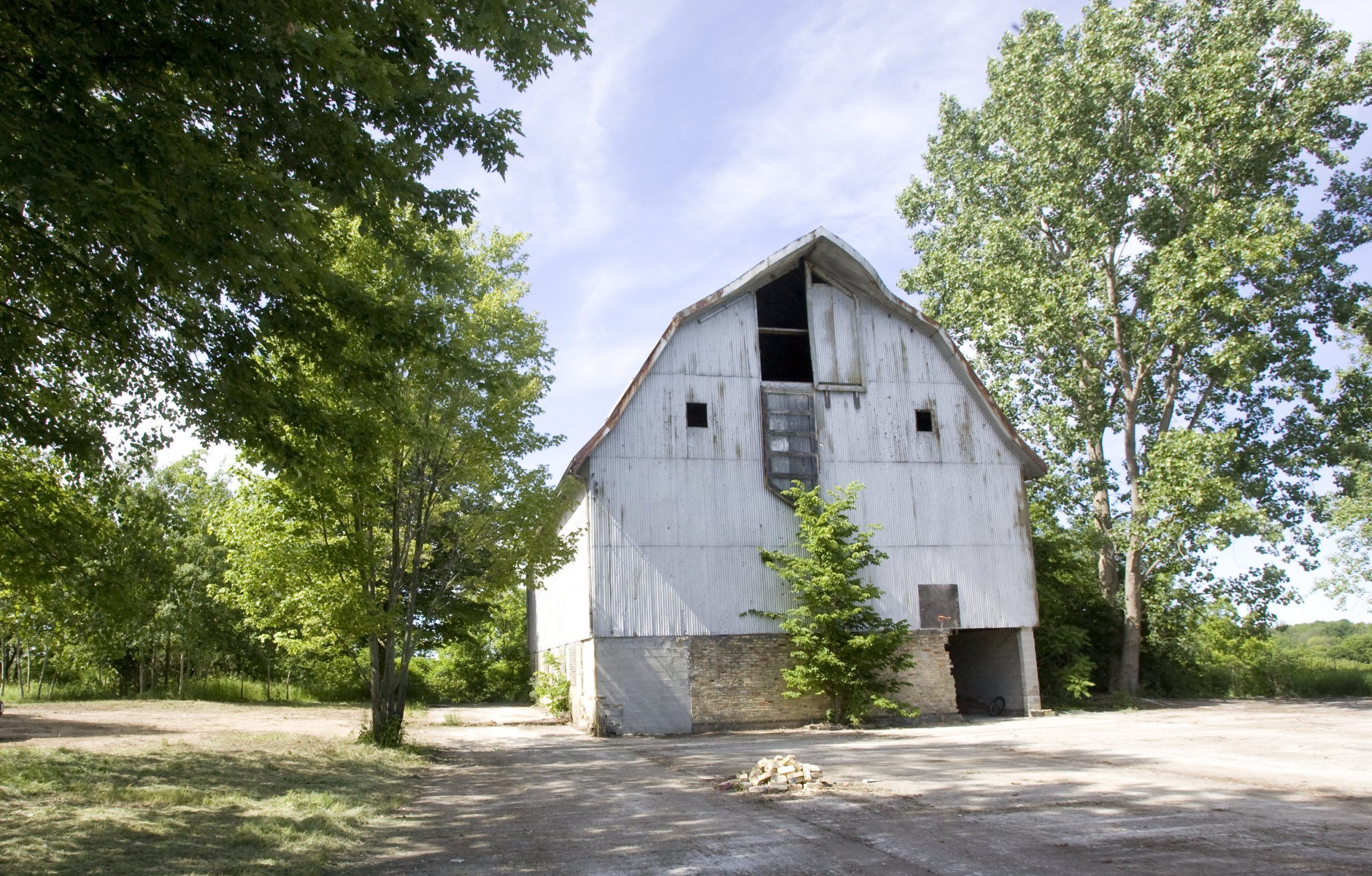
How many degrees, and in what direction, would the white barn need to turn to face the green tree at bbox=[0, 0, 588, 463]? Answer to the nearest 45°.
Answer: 0° — it already faces it

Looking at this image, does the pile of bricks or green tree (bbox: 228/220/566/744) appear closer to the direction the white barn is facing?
the pile of bricks

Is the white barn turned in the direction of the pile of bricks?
yes

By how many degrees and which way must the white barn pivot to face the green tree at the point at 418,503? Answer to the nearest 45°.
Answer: approximately 45° to its right

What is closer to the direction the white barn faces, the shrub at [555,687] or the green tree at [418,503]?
the green tree

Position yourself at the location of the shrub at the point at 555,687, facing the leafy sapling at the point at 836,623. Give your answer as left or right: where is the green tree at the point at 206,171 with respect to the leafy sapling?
right

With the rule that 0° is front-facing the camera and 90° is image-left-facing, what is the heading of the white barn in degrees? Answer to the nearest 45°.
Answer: approximately 0°

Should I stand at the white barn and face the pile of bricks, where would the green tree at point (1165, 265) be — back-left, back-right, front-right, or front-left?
back-left

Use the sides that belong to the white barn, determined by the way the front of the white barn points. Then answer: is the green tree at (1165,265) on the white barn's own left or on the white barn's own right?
on the white barn's own left

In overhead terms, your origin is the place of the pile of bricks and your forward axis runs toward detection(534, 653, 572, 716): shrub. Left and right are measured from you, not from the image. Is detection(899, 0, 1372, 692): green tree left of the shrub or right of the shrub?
right
